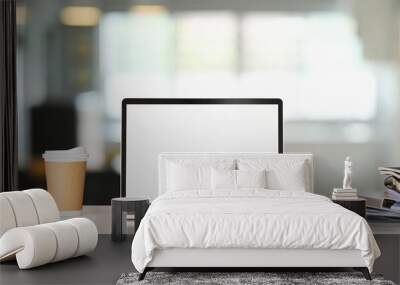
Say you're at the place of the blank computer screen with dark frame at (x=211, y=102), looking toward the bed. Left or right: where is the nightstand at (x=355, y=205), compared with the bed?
left

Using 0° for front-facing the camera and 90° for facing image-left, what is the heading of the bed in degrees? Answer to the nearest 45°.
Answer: approximately 0°

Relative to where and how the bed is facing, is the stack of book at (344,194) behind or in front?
behind

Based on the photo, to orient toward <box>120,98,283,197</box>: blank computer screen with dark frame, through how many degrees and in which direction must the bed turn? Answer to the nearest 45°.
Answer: approximately 180°

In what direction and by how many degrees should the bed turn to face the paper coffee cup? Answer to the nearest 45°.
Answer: approximately 135° to its right

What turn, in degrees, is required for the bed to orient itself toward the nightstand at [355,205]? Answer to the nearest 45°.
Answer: approximately 135° to its left
